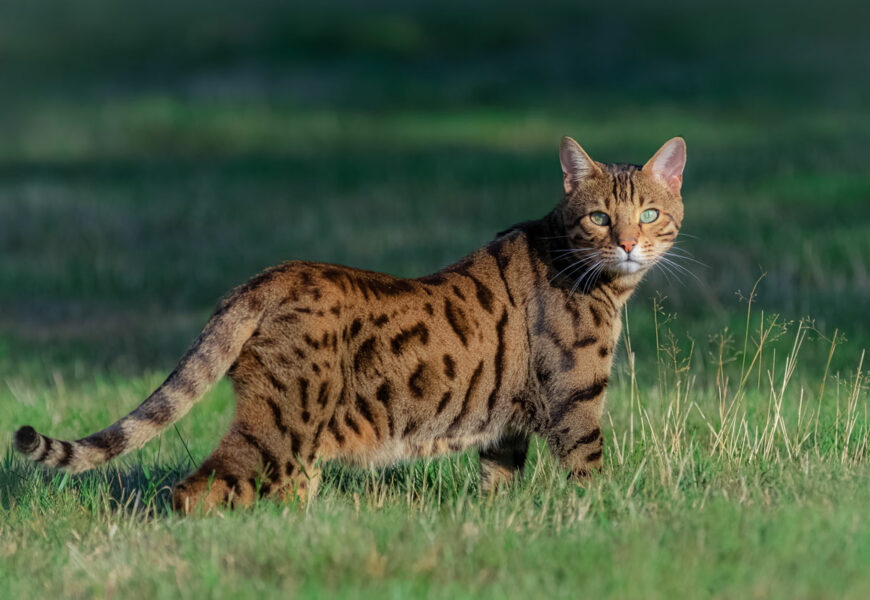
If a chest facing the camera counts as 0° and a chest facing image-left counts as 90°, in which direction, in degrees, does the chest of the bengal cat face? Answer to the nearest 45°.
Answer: approximately 270°
